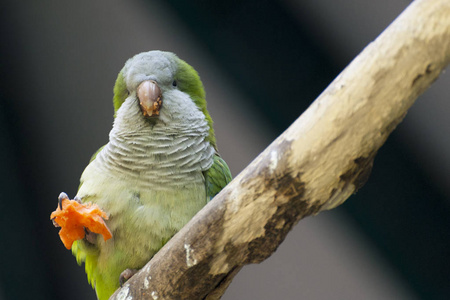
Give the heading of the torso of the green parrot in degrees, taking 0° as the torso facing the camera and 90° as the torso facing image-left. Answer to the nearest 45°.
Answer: approximately 0°
